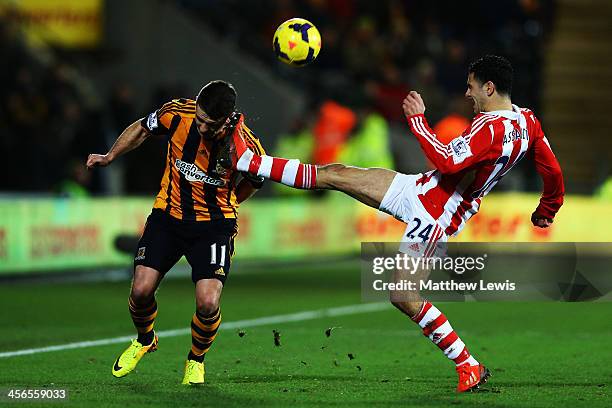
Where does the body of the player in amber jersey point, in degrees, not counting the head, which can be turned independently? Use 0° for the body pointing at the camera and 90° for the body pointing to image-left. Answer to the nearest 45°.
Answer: approximately 0°

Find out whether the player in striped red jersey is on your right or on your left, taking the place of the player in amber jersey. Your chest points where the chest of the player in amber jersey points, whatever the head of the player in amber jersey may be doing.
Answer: on your left

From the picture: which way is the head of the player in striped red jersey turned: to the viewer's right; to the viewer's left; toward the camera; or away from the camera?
to the viewer's left
